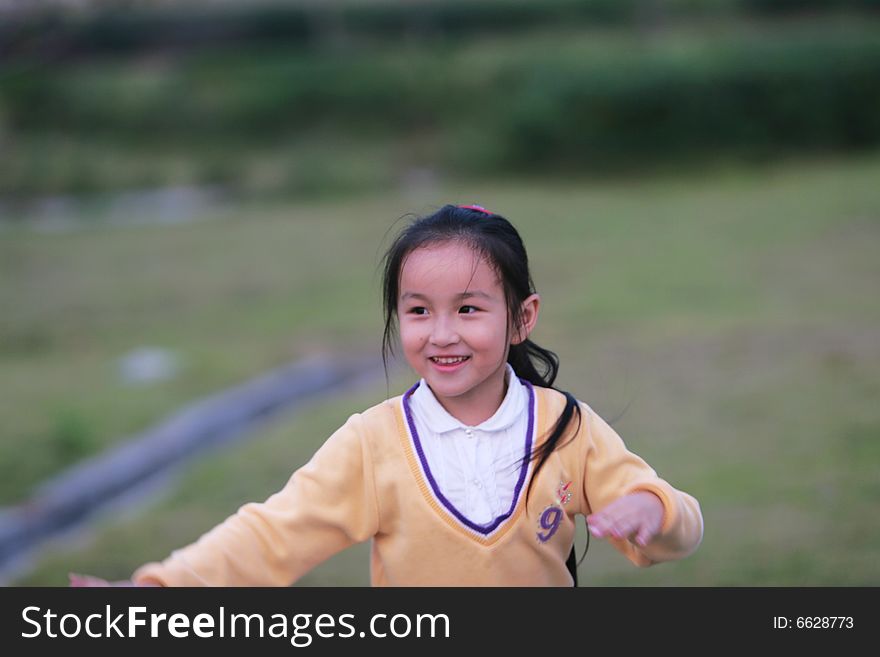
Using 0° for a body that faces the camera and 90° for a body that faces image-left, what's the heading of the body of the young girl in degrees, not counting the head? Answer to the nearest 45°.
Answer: approximately 0°
